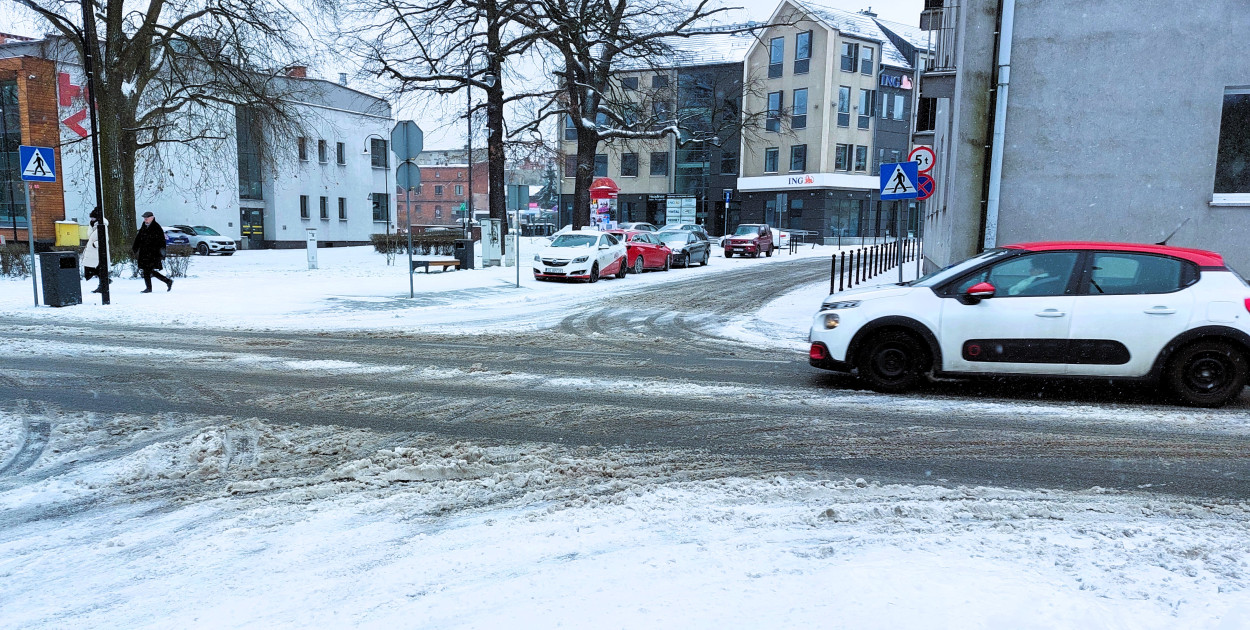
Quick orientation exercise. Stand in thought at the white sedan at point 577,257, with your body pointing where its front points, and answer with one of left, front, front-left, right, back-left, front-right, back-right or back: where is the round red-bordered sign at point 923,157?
left

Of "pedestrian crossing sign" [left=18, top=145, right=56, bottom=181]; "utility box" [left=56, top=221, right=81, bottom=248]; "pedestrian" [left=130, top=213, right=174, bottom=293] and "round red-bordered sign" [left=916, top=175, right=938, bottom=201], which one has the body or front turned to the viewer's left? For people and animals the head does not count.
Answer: the pedestrian

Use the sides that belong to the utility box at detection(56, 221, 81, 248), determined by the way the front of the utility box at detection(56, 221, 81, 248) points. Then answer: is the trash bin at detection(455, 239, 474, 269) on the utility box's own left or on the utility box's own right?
on the utility box's own left

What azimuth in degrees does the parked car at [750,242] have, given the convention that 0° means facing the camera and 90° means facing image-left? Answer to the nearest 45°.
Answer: approximately 45°

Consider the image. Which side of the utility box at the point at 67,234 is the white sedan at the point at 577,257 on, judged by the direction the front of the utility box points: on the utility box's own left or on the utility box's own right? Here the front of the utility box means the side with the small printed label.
on the utility box's own left

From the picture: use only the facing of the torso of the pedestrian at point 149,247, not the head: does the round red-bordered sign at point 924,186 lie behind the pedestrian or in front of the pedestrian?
behind

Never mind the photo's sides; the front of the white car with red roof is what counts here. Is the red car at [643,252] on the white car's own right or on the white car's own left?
on the white car's own right

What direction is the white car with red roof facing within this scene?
to the viewer's left
